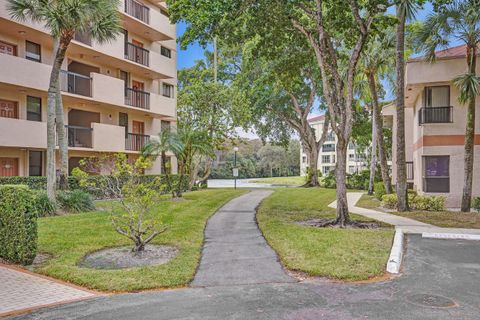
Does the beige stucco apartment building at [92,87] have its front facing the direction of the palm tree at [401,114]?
yes

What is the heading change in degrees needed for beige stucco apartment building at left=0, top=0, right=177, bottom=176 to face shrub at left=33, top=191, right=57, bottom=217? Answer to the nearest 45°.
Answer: approximately 45° to its right

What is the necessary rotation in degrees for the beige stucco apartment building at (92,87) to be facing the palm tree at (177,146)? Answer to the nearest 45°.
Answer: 0° — it already faces it

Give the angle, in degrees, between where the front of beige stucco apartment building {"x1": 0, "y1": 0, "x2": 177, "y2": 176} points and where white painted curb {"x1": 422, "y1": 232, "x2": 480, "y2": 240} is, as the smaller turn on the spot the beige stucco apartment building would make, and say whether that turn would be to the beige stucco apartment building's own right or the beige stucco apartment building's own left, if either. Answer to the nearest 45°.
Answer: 0° — it already faces it

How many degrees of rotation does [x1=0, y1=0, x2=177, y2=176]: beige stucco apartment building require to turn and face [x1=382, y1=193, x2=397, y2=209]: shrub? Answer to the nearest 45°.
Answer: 0° — it already faces it

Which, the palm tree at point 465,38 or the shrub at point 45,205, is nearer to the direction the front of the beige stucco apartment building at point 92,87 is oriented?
the palm tree

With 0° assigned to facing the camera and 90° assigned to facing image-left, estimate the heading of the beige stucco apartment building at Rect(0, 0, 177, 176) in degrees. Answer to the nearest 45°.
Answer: approximately 315°

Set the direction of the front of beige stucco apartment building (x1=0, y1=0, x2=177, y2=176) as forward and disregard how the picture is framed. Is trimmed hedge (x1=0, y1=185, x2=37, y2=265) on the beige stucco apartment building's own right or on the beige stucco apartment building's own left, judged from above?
on the beige stucco apartment building's own right
